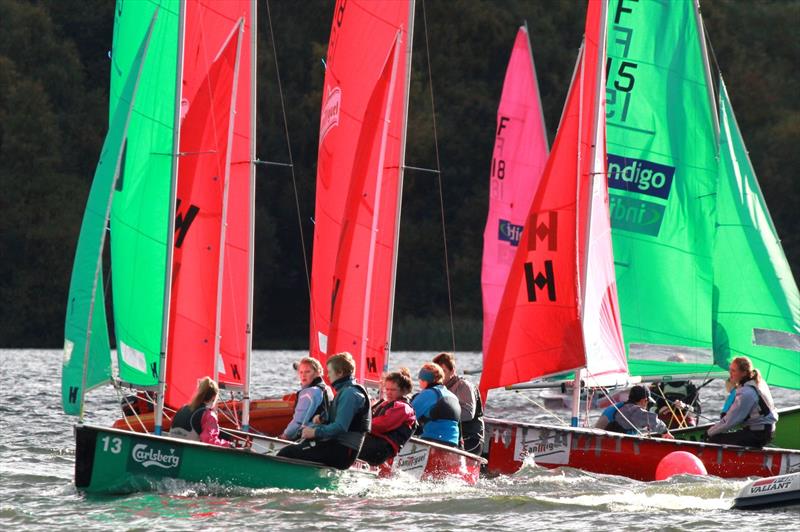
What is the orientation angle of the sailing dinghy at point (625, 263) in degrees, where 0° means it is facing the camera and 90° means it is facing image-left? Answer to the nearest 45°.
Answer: approximately 90°

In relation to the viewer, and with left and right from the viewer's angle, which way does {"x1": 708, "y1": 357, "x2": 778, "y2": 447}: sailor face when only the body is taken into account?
facing to the left of the viewer

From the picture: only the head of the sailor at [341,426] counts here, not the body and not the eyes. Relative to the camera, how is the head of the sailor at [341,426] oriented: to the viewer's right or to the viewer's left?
to the viewer's left

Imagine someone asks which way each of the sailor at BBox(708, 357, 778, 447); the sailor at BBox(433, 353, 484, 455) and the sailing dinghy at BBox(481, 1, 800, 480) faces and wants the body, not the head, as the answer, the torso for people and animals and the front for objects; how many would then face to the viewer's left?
3

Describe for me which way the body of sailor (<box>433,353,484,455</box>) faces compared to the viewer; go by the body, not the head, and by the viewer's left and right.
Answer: facing to the left of the viewer

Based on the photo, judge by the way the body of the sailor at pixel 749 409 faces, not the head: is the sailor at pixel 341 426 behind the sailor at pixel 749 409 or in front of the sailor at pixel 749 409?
in front

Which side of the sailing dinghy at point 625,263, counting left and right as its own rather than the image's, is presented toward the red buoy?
left

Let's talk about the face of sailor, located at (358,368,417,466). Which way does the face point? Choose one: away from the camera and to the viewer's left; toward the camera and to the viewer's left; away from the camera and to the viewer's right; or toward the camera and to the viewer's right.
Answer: toward the camera and to the viewer's left
